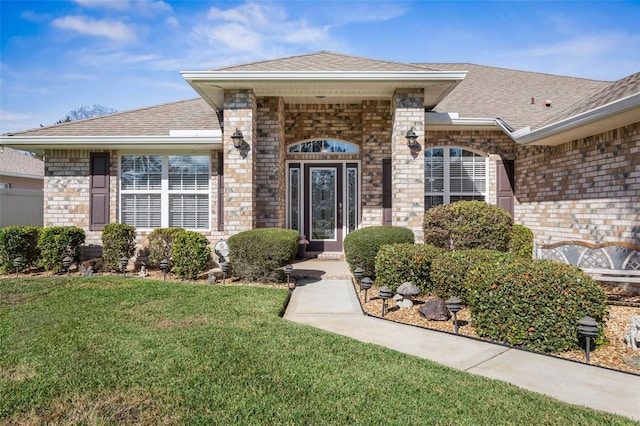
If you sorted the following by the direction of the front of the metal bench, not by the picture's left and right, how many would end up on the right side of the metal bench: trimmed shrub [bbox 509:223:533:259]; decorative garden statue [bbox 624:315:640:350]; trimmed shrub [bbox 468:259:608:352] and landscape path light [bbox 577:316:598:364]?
1

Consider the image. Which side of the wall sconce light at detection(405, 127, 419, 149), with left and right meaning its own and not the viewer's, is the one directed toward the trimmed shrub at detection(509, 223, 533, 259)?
left

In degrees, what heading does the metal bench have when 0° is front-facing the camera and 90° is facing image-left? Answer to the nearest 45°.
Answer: approximately 45°

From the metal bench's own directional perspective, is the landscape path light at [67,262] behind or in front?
in front

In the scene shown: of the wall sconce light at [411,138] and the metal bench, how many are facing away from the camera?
0

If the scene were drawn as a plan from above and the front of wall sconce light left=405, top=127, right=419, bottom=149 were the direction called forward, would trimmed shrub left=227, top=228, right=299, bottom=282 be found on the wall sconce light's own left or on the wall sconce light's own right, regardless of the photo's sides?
on the wall sconce light's own right

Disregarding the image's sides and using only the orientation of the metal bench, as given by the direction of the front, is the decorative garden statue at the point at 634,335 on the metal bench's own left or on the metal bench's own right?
on the metal bench's own left

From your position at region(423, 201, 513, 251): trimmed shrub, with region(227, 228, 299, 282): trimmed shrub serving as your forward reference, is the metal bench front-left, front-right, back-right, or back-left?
back-left

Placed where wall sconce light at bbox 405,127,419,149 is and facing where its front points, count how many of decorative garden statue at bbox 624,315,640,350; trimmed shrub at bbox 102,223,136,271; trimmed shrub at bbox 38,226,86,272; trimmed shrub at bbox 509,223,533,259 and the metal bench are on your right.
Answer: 2

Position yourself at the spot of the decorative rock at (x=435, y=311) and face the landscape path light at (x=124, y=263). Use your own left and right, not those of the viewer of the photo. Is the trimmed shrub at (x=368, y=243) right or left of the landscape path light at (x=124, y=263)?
right

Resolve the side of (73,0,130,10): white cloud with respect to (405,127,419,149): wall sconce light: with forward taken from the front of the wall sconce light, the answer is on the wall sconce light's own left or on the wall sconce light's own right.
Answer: on the wall sconce light's own right
